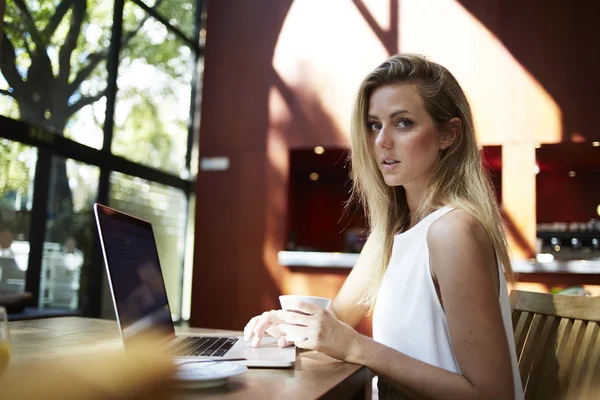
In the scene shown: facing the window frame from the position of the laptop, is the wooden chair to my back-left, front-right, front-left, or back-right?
back-right

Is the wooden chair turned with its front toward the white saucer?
yes

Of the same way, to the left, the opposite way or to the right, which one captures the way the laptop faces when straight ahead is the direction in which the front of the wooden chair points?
the opposite way

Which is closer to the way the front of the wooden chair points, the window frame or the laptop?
the laptop

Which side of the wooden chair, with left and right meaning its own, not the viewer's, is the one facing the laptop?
front

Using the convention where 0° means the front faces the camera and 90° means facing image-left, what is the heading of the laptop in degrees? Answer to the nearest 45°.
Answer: approximately 270°

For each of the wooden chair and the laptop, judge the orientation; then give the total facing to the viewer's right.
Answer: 1

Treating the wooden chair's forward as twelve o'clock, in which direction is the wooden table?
The wooden table is roughly at 12 o'clock from the wooden chair.

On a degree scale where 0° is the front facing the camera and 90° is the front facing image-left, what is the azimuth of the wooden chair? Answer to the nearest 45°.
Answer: approximately 45°

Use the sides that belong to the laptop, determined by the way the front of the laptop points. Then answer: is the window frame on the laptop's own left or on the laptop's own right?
on the laptop's own left
